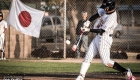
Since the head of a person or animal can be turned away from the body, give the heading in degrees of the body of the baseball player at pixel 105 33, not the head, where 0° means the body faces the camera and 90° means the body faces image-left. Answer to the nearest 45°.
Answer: approximately 45°

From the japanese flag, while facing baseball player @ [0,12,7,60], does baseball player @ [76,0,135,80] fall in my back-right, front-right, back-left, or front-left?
back-left

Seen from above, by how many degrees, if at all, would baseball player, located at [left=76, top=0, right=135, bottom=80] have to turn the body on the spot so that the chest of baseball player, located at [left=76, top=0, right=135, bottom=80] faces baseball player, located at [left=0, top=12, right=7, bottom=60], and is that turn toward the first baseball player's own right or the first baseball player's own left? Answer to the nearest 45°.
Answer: approximately 90° to the first baseball player's own right

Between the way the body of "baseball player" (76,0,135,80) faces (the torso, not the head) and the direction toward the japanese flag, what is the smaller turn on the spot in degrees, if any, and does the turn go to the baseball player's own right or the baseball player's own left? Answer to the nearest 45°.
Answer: approximately 90° to the baseball player's own right

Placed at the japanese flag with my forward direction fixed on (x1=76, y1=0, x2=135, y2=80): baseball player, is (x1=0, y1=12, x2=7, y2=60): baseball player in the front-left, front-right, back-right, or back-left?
back-right
